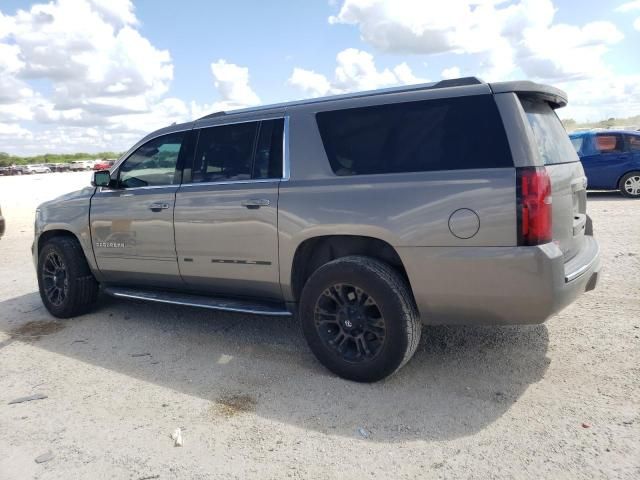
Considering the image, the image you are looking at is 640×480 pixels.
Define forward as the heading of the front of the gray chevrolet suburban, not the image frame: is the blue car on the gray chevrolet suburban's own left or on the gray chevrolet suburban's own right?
on the gray chevrolet suburban's own right

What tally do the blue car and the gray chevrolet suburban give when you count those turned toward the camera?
0

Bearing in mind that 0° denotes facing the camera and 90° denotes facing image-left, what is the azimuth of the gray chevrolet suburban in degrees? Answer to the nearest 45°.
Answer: approximately 135°
